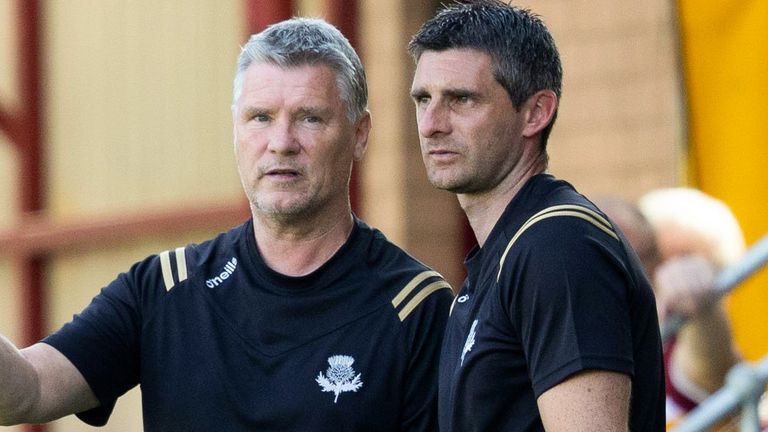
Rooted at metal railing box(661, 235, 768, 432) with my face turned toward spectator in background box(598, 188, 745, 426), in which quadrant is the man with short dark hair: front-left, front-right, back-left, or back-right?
back-left

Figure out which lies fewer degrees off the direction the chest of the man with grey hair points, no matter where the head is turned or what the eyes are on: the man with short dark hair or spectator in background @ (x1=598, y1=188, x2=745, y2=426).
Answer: the man with short dark hair

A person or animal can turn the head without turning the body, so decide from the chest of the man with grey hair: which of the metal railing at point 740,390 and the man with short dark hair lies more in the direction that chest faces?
the man with short dark hair

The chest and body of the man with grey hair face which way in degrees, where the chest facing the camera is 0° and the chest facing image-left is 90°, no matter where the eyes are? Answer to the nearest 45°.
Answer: approximately 0°

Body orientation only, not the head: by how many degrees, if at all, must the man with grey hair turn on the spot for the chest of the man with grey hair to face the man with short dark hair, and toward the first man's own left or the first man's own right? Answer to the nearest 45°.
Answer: approximately 45° to the first man's own left

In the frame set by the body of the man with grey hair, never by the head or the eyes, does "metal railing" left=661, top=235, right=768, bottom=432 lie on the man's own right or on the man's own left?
on the man's own left

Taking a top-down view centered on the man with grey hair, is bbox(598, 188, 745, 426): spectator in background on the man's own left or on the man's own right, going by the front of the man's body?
on the man's own left
